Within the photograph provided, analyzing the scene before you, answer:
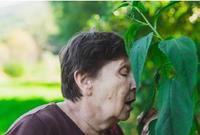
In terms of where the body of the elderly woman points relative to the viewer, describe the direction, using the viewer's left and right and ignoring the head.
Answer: facing to the right of the viewer

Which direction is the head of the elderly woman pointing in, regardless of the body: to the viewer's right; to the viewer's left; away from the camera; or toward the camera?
to the viewer's right
